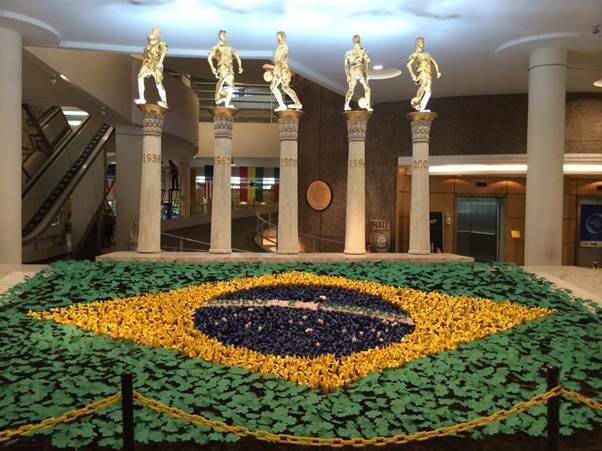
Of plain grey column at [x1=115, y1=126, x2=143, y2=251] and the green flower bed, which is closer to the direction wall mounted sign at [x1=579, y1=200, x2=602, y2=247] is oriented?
the green flower bed

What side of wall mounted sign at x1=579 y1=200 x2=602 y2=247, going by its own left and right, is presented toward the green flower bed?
front

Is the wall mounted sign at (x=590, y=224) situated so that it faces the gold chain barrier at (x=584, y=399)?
yes

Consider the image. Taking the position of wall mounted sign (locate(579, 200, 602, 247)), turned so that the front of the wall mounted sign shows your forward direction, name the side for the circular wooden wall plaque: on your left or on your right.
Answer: on your right

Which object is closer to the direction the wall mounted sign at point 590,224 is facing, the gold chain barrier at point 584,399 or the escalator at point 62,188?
the gold chain barrier

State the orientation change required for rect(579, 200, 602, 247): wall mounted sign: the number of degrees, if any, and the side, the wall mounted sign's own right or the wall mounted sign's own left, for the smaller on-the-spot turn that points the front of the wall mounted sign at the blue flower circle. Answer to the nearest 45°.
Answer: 0° — it already faces it

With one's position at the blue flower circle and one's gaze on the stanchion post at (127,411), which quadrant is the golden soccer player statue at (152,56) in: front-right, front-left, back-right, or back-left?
back-right

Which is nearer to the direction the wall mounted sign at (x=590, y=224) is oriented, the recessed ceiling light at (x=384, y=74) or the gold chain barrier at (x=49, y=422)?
the gold chain barrier

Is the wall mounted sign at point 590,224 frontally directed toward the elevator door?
no

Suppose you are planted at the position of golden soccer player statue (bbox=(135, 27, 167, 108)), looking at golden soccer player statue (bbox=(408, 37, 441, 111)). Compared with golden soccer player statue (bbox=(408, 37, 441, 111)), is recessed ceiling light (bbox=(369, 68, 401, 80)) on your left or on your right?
left

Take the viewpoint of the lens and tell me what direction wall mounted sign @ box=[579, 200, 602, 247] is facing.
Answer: facing the viewer

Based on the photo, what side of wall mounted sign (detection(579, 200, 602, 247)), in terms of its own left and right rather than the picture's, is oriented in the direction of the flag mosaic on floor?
front

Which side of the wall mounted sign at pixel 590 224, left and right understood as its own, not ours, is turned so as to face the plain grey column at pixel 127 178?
right

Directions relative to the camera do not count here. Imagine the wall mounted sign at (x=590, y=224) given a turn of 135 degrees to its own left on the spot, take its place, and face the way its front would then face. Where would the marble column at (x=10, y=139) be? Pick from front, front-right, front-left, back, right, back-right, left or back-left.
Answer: back
